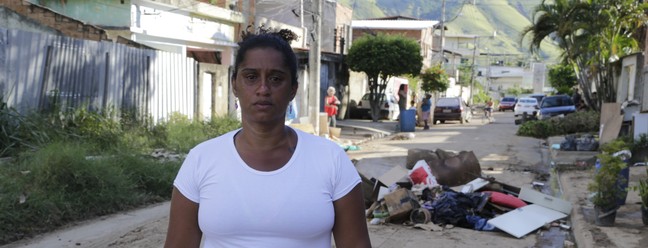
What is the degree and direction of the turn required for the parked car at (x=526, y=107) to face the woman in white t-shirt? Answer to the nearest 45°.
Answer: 0° — it already faces them

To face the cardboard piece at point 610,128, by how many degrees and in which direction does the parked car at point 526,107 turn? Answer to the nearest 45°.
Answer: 0° — it already faces it

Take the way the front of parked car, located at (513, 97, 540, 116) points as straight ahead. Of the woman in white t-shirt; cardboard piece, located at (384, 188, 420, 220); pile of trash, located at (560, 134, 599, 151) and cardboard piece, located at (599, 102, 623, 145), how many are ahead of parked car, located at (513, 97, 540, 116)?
4

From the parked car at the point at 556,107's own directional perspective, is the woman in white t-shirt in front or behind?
in front

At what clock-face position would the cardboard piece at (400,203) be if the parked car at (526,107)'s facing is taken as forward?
The cardboard piece is roughly at 12 o'clock from the parked car.

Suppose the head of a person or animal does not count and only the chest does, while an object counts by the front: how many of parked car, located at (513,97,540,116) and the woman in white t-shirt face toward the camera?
2

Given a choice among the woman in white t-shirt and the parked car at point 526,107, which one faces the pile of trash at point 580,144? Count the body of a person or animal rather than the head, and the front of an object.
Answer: the parked car

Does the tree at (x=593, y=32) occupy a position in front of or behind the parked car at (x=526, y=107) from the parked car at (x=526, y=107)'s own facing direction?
in front

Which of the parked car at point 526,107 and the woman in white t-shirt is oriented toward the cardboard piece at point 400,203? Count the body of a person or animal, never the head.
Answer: the parked car

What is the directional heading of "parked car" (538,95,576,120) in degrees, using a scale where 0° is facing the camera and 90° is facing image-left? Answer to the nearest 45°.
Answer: approximately 45°

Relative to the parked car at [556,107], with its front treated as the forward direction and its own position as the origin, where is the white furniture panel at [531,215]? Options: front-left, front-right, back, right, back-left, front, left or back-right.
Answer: front-left

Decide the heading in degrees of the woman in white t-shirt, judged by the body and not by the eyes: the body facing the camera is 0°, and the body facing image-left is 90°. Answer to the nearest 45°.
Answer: approximately 0°

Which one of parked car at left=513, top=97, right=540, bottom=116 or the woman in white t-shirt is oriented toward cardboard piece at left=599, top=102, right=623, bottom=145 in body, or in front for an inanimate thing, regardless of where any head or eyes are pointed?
the parked car
